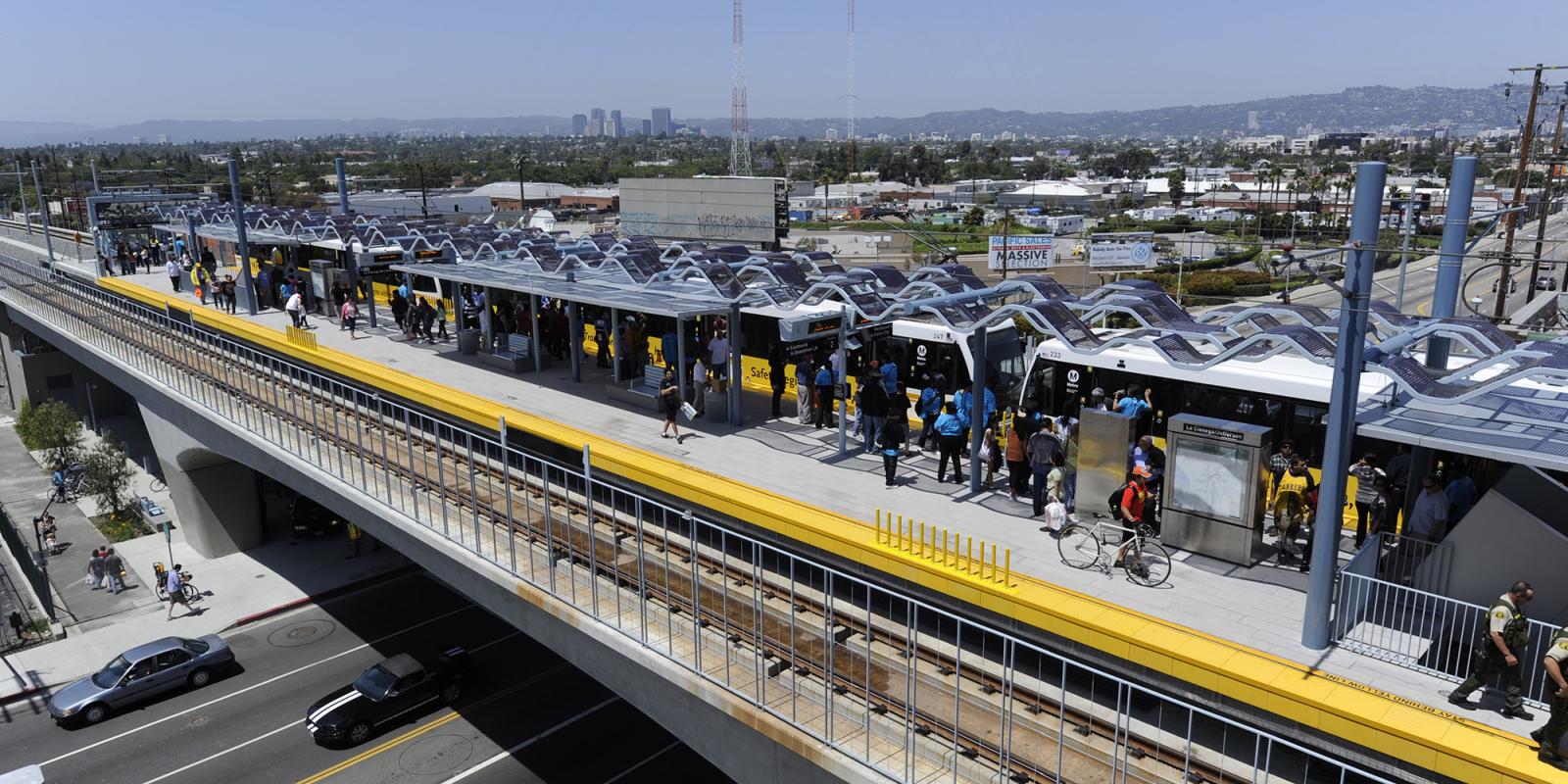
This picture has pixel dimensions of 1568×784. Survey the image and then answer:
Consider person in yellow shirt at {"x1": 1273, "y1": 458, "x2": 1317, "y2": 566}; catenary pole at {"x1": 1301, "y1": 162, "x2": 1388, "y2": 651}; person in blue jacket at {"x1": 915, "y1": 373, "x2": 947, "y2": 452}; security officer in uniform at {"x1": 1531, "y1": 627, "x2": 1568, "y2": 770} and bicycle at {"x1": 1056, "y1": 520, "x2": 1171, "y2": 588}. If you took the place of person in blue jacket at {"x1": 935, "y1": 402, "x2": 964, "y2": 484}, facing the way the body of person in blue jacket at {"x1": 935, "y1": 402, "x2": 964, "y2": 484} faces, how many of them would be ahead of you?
1

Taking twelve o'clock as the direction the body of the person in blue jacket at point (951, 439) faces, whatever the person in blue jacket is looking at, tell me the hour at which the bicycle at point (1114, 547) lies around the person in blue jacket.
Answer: The bicycle is roughly at 5 o'clock from the person in blue jacket.

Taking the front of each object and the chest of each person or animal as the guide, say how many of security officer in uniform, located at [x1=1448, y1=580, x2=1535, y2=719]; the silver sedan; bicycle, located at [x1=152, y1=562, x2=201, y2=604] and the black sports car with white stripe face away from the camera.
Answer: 0

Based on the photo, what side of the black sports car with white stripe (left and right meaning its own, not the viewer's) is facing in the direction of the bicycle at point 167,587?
right

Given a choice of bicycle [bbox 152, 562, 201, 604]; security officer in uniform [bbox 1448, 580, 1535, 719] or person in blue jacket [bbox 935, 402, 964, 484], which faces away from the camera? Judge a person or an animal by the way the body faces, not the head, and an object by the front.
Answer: the person in blue jacket

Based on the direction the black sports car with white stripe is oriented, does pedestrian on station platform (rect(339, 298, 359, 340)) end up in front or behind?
behind

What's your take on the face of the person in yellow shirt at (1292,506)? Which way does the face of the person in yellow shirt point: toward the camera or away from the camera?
toward the camera

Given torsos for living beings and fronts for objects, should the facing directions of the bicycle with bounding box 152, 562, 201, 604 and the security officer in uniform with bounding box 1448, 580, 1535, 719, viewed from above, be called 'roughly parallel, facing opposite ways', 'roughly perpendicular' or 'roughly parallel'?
roughly perpendicular

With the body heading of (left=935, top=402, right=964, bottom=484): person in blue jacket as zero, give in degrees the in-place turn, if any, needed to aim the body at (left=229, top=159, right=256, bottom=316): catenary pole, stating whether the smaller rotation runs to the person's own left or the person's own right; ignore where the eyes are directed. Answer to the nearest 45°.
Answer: approximately 45° to the person's own left

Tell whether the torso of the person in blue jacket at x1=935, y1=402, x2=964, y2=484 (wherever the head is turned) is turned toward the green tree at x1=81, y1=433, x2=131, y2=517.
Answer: no
